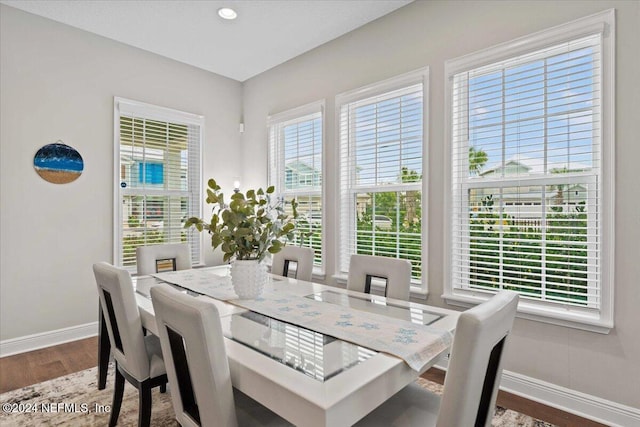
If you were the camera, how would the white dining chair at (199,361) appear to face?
facing away from the viewer and to the right of the viewer

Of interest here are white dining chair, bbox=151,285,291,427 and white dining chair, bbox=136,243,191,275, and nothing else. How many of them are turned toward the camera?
1

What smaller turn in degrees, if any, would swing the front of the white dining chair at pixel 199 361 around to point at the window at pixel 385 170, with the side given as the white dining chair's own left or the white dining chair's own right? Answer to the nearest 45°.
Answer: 0° — it already faces it

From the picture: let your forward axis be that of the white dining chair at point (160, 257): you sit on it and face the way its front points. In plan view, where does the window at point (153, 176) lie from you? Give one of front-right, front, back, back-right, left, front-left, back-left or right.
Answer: back

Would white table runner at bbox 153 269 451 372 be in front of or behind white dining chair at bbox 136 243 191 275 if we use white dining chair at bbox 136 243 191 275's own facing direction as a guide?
in front

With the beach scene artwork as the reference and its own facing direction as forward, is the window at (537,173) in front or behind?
in front

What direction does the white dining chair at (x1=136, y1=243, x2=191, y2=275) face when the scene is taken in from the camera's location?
facing the viewer

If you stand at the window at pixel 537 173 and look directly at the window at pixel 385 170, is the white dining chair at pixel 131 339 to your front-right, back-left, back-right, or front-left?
front-left

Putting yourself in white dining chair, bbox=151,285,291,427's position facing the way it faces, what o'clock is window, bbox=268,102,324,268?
The window is roughly at 11 o'clock from the white dining chair.

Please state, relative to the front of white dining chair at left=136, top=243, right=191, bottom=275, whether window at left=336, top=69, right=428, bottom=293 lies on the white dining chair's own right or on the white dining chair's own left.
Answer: on the white dining chair's own left

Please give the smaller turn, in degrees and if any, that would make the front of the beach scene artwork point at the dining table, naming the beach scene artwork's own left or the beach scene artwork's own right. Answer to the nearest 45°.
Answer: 0° — it already faces it

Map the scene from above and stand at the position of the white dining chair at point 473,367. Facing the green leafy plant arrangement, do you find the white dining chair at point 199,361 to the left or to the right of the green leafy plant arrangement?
left

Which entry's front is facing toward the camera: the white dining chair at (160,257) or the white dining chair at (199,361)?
the white dining chair at (160,257)

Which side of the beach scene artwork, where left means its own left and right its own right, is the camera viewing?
front
